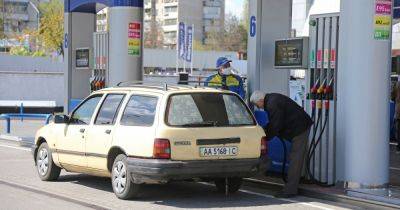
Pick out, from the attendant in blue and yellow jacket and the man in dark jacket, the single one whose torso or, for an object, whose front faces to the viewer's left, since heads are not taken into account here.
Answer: the man in dark jacket

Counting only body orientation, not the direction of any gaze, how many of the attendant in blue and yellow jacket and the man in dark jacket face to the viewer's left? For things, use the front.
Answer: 1

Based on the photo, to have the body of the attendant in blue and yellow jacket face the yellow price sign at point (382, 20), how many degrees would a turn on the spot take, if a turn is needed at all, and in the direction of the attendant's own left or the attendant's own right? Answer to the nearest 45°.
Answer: approximately 45° to the attendant's own left

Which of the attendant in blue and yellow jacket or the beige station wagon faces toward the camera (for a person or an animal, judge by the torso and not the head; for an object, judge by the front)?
the attendant in blue and yellow jacket

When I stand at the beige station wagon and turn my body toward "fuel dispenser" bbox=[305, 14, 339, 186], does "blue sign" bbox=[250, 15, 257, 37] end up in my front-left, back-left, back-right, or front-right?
front-left

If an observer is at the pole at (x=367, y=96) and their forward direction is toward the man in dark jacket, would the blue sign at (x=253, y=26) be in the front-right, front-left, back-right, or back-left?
front-right

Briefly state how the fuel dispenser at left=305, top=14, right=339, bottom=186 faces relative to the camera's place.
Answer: facing the viewer and to the left of the viewer

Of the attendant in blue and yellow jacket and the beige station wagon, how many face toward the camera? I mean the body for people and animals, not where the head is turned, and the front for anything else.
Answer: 1

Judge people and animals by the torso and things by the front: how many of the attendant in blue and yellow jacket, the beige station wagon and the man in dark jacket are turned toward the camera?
1

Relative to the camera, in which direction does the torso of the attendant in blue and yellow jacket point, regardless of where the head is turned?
toward the camera

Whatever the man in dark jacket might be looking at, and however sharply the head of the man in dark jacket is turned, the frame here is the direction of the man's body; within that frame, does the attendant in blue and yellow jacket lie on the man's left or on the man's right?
on the man's right

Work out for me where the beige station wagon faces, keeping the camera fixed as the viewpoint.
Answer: facing away from the viewer and to the left of the viewer

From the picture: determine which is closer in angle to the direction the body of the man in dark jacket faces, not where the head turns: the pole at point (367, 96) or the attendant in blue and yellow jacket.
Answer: the attendant in blue and yellow jacket

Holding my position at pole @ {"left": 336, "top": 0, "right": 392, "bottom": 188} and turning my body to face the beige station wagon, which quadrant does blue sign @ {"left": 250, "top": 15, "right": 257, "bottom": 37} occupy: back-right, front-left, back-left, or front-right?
front-right

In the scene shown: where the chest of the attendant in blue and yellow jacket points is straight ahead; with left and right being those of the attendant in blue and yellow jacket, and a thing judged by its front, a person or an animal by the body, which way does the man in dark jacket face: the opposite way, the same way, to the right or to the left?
to the right

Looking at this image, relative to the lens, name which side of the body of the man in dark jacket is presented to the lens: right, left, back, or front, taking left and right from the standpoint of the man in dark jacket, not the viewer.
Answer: left
